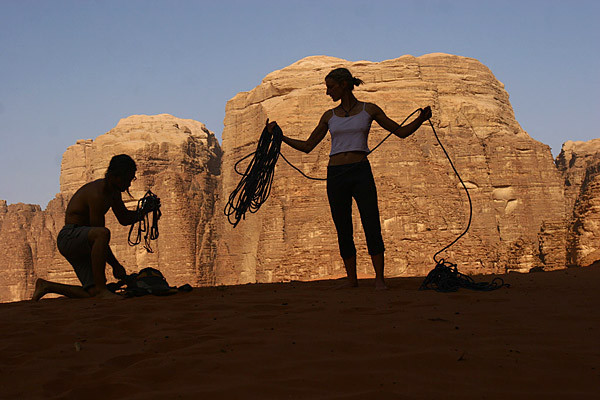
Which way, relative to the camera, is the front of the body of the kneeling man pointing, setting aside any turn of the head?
to the viewer's right

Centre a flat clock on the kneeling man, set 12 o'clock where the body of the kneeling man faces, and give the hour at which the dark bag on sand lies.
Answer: The dark bag on sand is roughly at 1 o'clock from the kneeling man.

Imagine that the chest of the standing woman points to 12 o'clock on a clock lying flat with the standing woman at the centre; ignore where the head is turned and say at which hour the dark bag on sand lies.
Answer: The dark bag on sand is roughly at 3 o'clock from the standing woman.

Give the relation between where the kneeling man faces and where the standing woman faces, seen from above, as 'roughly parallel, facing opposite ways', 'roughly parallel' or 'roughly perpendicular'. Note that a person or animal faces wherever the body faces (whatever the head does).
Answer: roughly perpendicular

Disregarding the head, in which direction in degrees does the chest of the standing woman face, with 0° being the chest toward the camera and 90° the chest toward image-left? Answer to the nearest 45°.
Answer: approximately 0°

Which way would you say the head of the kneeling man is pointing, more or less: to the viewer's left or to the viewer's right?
to the viewer's right

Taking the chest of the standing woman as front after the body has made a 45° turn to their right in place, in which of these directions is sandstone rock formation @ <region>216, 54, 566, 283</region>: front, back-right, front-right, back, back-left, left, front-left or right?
back-right

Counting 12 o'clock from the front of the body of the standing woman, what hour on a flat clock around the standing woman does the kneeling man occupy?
The kneeling man is roughly at 3 o'clock from the standing woman.

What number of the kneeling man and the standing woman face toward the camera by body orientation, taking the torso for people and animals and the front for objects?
1

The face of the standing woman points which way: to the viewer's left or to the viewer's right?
to the viewer's left
